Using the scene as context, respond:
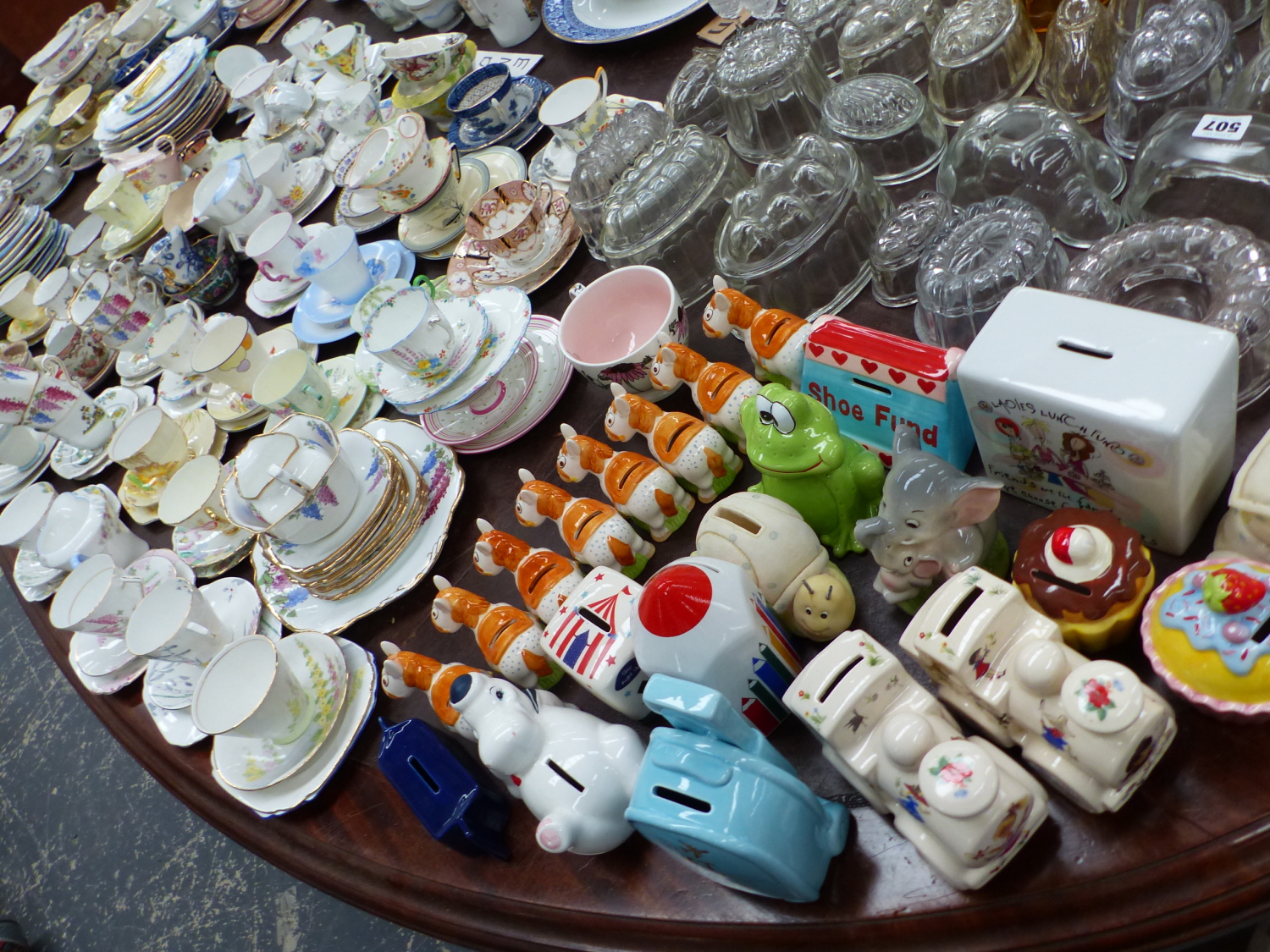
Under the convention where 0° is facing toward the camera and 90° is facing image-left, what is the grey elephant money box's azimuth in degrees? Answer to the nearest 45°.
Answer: approximately 45°

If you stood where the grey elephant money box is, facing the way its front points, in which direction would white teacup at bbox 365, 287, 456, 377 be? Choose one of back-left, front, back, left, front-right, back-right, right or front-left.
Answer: right

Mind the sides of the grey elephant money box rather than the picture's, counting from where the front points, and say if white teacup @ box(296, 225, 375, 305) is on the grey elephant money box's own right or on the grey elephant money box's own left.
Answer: on the grey elephant money box's own right
